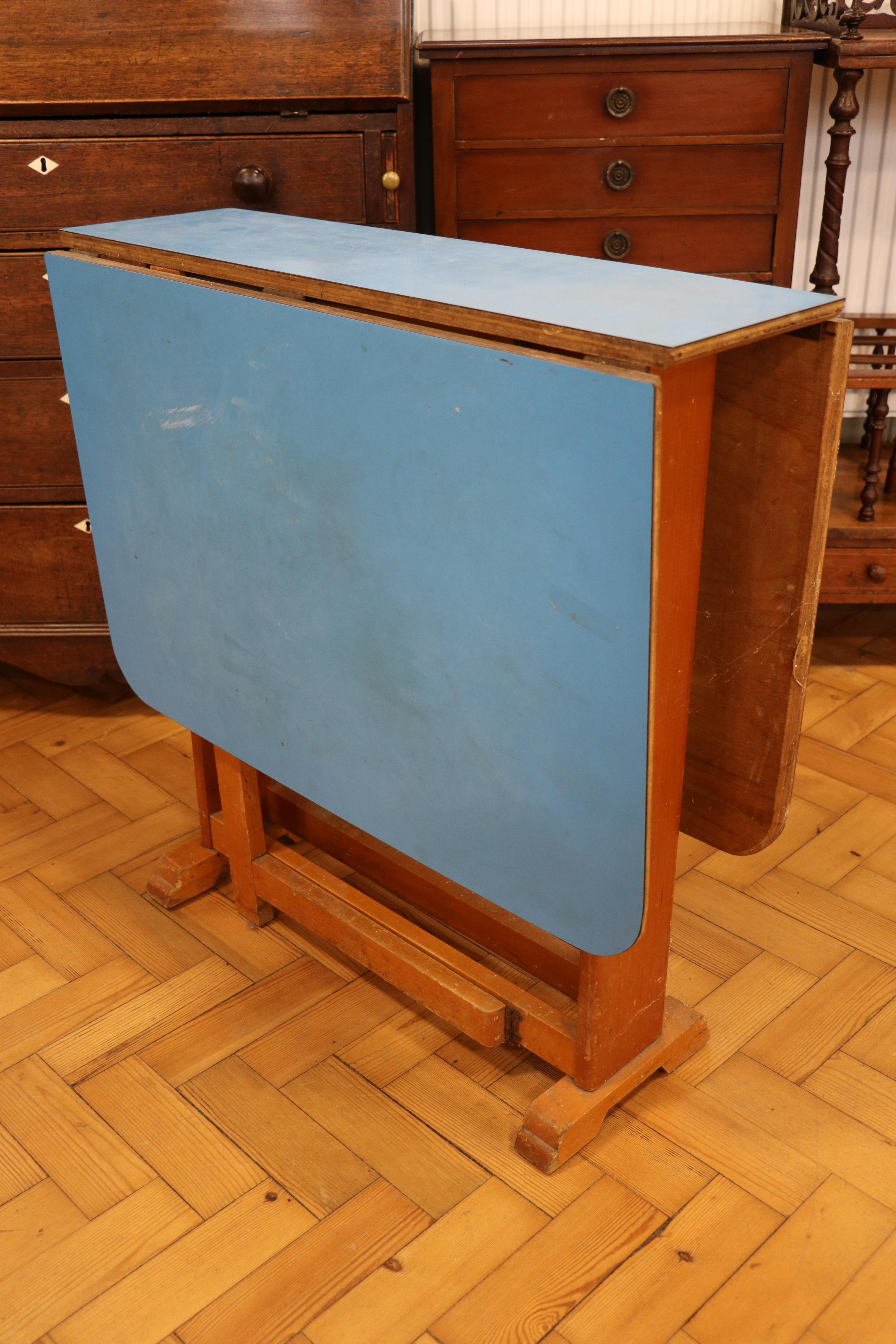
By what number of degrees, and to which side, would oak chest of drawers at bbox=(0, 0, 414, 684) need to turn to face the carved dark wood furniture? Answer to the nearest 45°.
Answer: approximately 90° to its left

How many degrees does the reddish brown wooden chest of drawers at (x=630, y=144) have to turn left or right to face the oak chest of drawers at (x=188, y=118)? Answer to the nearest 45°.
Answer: approximately 90° to its right

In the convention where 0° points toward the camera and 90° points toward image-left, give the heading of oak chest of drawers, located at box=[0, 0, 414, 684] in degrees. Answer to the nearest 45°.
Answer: approximately 0°

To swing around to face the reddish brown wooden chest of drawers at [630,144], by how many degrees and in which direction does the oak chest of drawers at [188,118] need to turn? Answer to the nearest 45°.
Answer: approximately 90° to its left

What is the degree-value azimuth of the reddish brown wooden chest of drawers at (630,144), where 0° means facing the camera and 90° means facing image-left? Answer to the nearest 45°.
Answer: approximately 0°

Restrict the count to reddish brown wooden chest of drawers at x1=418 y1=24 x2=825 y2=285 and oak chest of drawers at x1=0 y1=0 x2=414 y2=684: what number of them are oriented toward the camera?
2
